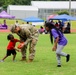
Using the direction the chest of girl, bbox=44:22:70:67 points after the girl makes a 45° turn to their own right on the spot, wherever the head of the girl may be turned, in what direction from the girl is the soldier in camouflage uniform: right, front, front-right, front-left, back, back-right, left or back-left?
front

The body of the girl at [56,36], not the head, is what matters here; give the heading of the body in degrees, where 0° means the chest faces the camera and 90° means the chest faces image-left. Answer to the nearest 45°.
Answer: approximately 90°
